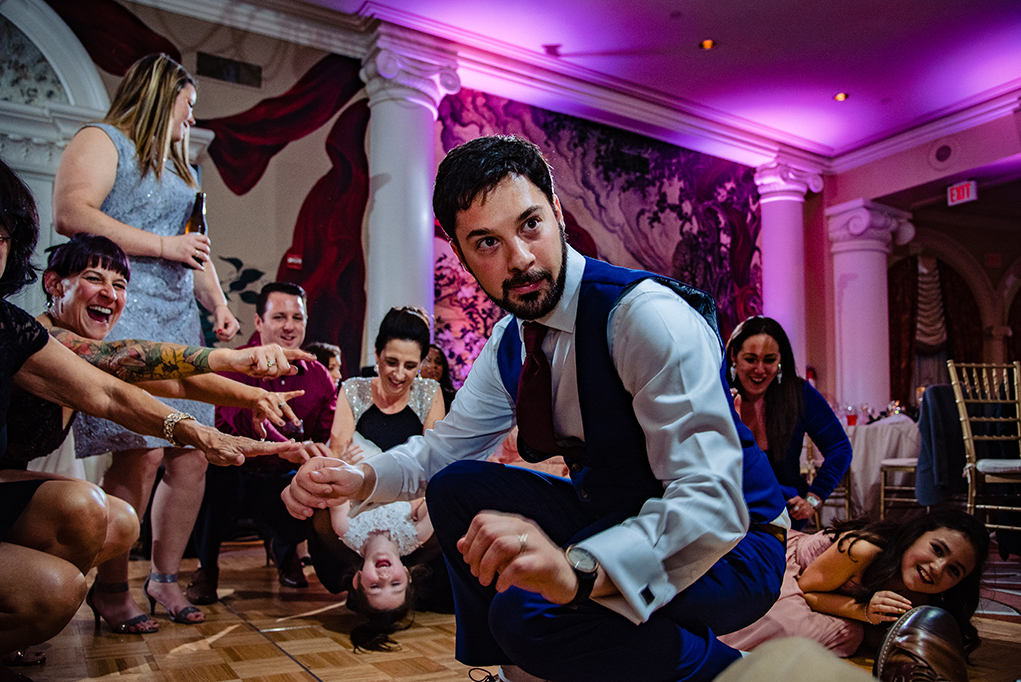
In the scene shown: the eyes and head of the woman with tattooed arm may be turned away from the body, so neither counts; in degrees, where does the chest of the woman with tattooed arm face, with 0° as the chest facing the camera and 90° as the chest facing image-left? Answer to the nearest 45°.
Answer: approximately 315°

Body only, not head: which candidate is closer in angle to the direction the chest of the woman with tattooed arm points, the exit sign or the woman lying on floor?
the woman lying on floor

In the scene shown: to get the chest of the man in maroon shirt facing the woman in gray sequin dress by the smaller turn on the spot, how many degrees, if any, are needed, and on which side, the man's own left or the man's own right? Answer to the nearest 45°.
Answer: approximately 45° to the man's own right

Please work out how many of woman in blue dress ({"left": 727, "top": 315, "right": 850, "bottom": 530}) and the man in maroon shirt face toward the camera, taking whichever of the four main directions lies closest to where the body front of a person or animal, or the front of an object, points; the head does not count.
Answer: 2

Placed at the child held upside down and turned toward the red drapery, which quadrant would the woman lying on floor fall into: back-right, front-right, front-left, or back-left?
back-right

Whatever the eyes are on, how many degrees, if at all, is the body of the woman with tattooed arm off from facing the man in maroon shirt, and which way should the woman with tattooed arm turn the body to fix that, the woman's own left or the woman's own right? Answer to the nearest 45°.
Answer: approximately 90° to the woman's own left

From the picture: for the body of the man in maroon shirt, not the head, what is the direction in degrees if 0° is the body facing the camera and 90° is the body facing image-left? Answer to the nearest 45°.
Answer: approximately 0°

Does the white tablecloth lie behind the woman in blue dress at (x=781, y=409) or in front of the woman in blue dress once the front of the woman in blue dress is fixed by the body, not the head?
behind
